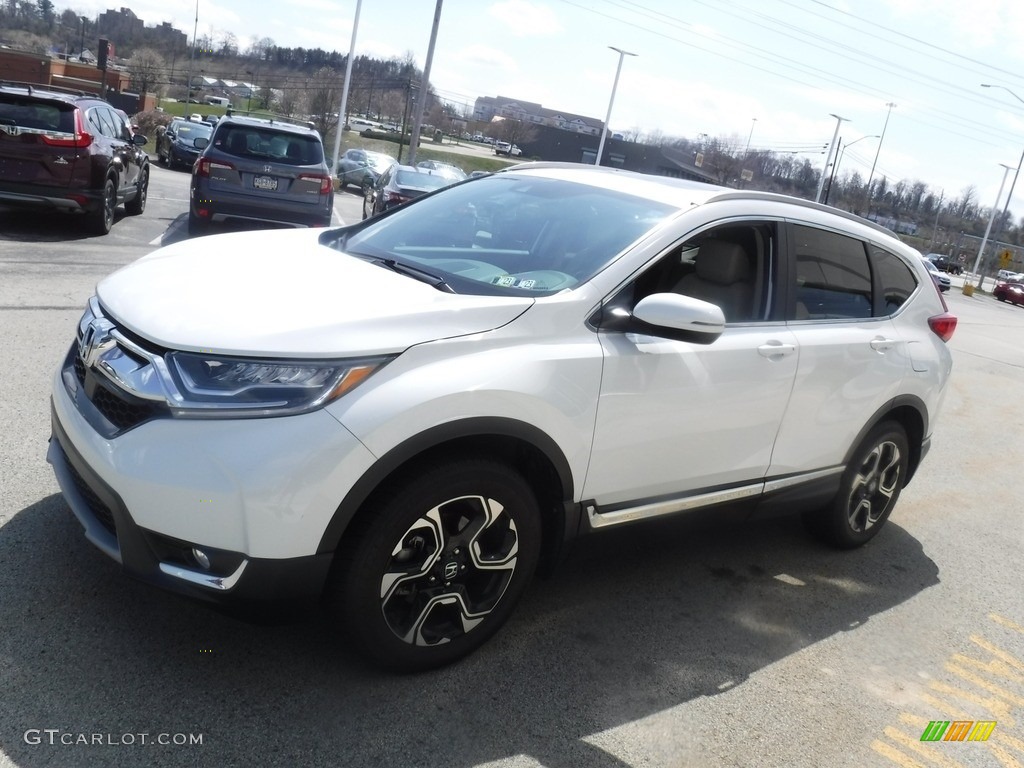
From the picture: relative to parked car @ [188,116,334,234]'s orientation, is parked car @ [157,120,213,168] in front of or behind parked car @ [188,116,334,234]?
in front

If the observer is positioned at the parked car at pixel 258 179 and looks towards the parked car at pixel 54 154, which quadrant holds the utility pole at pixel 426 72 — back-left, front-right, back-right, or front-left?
back-right

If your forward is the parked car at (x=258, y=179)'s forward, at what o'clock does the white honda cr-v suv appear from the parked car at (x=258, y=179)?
The white honda cr-v suv is roughly at 6 o'clock from the parked car.

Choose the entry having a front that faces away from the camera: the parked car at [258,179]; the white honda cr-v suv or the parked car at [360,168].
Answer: the parked car at [258,179]

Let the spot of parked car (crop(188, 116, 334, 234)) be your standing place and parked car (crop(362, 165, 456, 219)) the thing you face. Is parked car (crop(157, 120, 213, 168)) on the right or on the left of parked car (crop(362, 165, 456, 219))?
left

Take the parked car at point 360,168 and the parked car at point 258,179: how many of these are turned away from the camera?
1

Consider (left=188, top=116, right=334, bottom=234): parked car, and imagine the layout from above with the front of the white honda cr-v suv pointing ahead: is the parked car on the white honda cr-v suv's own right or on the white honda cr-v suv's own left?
on the white honda cr-v suv's own right

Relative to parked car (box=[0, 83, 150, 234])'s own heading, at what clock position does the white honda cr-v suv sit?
The white honda cr-v suv is roughly at 4 o'clock from the parked car.

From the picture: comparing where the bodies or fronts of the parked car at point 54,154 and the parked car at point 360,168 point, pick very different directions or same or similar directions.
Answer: very different directions

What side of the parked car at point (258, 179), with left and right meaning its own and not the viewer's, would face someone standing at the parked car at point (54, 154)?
left

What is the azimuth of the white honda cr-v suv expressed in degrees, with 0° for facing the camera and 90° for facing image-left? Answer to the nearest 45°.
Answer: approximately 45°

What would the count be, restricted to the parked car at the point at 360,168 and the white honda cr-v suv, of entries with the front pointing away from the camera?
0

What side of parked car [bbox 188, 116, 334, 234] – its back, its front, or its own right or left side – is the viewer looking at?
back

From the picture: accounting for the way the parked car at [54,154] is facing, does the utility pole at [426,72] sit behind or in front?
in front

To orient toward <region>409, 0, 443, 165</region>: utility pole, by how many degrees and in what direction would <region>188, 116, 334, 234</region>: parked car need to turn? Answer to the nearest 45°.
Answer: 0° — it already faces it
